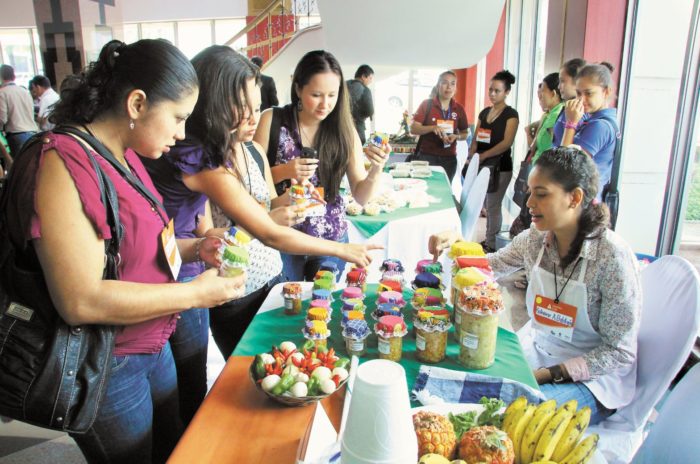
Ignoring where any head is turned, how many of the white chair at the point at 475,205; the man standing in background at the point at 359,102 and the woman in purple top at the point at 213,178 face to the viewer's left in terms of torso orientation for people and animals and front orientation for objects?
1

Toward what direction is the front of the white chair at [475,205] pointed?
to the viewer's left

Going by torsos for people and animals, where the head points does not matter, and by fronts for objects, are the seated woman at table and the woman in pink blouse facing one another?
yes

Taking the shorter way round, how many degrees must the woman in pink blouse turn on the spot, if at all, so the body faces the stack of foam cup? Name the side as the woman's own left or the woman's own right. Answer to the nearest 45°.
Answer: approximately 45° to the woman's own right

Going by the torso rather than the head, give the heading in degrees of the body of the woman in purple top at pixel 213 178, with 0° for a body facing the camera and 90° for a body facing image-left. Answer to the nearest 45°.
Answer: approximately 270°

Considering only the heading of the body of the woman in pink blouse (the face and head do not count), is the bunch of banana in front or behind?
in front

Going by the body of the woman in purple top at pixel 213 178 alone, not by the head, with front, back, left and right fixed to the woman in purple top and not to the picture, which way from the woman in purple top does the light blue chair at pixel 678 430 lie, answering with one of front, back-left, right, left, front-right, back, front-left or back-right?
front-right

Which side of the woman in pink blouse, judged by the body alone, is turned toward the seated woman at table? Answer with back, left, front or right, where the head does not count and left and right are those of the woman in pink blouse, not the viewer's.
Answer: front

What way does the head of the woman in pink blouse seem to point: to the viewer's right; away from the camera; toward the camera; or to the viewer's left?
to the viewer's right

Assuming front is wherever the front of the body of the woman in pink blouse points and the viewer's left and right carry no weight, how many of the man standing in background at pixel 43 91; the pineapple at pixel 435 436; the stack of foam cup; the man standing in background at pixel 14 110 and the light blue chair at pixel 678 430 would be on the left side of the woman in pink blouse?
2

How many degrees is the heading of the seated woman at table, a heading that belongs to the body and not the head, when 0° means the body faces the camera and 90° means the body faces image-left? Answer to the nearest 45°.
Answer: approximately 45°
